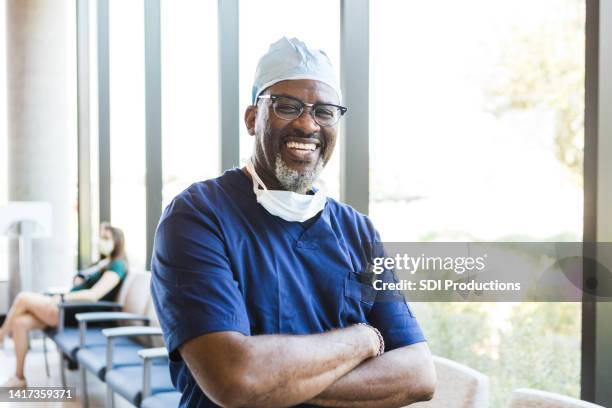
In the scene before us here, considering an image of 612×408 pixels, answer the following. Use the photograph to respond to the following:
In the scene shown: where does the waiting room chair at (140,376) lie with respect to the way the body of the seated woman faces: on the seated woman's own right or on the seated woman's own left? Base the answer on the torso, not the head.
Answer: on the seated woman's own left

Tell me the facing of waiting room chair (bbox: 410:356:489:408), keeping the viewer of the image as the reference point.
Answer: facing the viewer and to the left of the viewer

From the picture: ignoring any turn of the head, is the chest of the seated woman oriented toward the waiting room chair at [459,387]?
no

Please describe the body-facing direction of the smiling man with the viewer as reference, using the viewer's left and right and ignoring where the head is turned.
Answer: facing the viewer and to the right of the viewer

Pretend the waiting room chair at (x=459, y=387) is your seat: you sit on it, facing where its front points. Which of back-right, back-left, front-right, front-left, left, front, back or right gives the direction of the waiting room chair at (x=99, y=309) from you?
right

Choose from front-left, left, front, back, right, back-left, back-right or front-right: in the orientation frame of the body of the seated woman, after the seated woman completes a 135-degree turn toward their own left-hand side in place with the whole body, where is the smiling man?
front-right

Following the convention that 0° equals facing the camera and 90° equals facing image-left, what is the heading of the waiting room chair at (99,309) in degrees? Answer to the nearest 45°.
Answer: approximately 90°

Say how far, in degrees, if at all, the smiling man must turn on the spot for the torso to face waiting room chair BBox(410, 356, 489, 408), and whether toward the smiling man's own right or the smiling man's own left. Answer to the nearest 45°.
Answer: approximately 90° to the smiling man's own left

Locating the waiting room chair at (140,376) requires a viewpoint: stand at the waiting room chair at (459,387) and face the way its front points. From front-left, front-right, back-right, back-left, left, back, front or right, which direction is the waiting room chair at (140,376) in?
right

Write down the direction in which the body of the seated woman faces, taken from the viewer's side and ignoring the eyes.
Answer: to the viewer's left

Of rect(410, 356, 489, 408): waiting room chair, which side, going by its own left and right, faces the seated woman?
right

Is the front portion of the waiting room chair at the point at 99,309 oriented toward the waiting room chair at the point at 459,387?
no

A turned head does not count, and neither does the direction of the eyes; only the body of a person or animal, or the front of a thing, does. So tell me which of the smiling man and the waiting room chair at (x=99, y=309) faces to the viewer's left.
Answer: the waiting room chair
